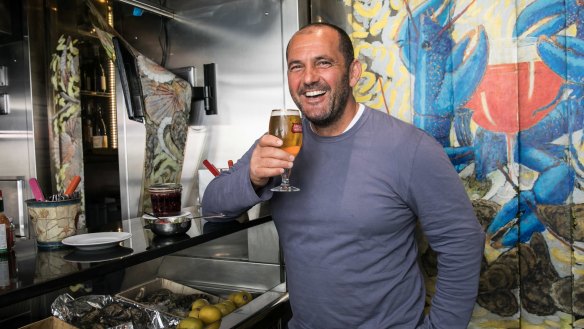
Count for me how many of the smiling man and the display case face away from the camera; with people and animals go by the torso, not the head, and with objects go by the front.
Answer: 0

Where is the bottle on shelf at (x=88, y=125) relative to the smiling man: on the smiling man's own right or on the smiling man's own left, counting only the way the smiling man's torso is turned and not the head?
on the smiling man's own right

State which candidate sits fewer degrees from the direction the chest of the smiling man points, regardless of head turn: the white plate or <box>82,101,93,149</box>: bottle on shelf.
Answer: the white plate

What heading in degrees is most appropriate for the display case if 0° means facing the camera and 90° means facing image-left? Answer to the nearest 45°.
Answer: approximately 315°

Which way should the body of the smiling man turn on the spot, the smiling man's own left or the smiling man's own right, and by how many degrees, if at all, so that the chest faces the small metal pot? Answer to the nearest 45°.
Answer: approximately 45° to the smiling man's own right

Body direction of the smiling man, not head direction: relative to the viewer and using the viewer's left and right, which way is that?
facing the viewer and to the left of the viewer
